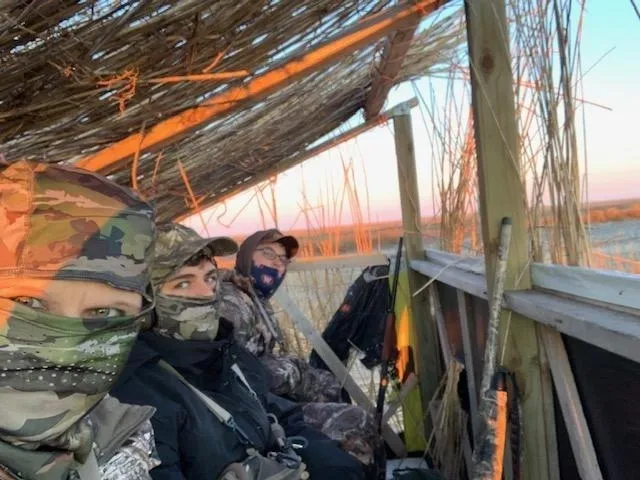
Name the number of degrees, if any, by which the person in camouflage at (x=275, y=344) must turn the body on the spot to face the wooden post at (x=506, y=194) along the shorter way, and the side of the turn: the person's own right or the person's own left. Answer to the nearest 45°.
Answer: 0° — they already face it

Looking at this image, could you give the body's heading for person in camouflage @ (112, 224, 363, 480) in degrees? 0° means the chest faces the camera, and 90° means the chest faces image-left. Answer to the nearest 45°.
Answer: approximately 315°

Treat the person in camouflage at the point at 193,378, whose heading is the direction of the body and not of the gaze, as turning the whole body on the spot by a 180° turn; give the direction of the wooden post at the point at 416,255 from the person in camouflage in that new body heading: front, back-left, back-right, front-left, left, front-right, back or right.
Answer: right

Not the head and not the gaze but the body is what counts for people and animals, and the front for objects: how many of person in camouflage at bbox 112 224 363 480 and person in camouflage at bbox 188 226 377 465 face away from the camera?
0

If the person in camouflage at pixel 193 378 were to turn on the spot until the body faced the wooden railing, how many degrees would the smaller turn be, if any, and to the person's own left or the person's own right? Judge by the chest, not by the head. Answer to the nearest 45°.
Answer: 0° — they already face it
